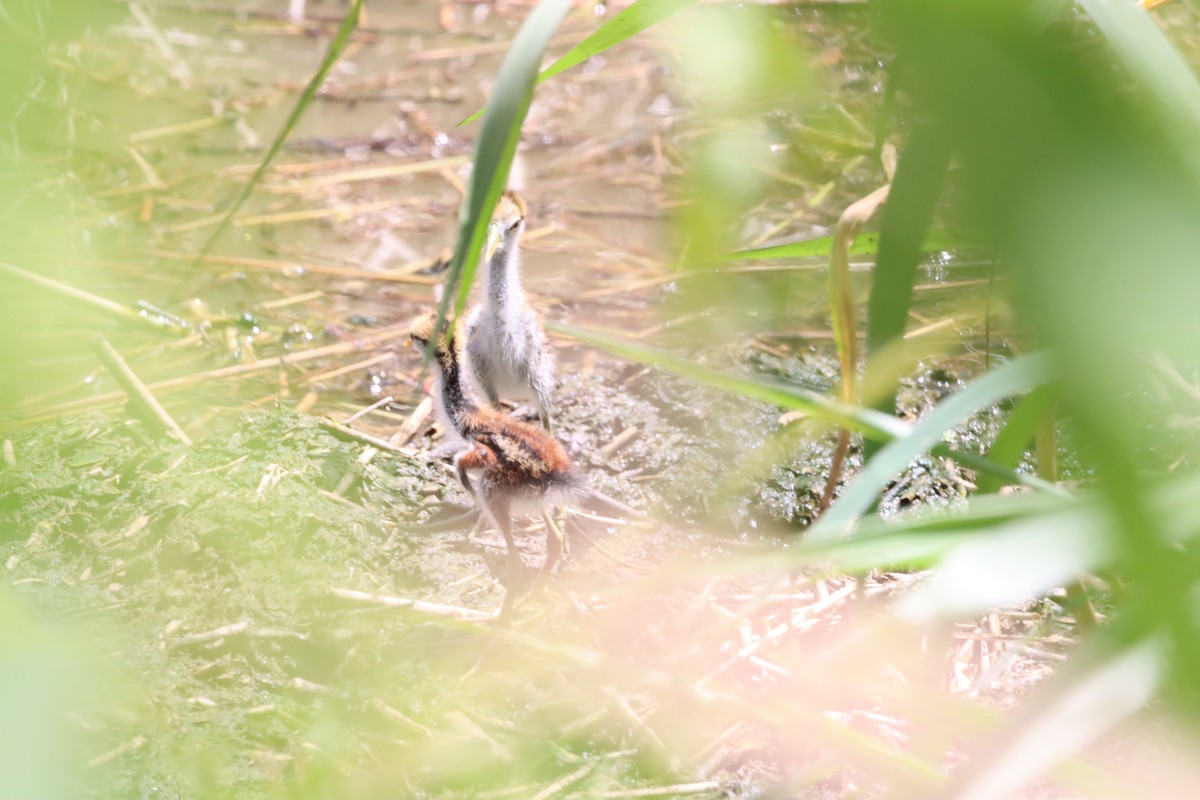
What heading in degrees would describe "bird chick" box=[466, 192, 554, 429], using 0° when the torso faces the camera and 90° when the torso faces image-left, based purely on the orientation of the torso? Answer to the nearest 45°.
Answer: approximately 0°

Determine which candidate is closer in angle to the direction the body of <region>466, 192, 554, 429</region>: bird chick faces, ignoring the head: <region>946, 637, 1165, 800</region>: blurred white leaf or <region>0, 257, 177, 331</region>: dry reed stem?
the blurred white leaf

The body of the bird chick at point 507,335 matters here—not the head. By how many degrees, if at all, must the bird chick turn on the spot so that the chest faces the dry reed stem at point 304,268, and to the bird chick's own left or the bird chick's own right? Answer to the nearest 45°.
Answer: approximately 135° to the bird chick's own right

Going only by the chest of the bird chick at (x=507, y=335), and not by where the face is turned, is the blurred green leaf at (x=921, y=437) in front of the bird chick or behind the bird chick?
in front

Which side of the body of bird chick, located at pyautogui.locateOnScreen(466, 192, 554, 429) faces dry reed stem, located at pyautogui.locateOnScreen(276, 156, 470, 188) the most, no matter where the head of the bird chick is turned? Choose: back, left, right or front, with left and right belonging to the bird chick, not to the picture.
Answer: back

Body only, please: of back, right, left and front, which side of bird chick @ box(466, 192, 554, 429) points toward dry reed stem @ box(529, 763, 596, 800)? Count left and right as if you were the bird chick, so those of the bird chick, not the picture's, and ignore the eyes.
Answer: front
